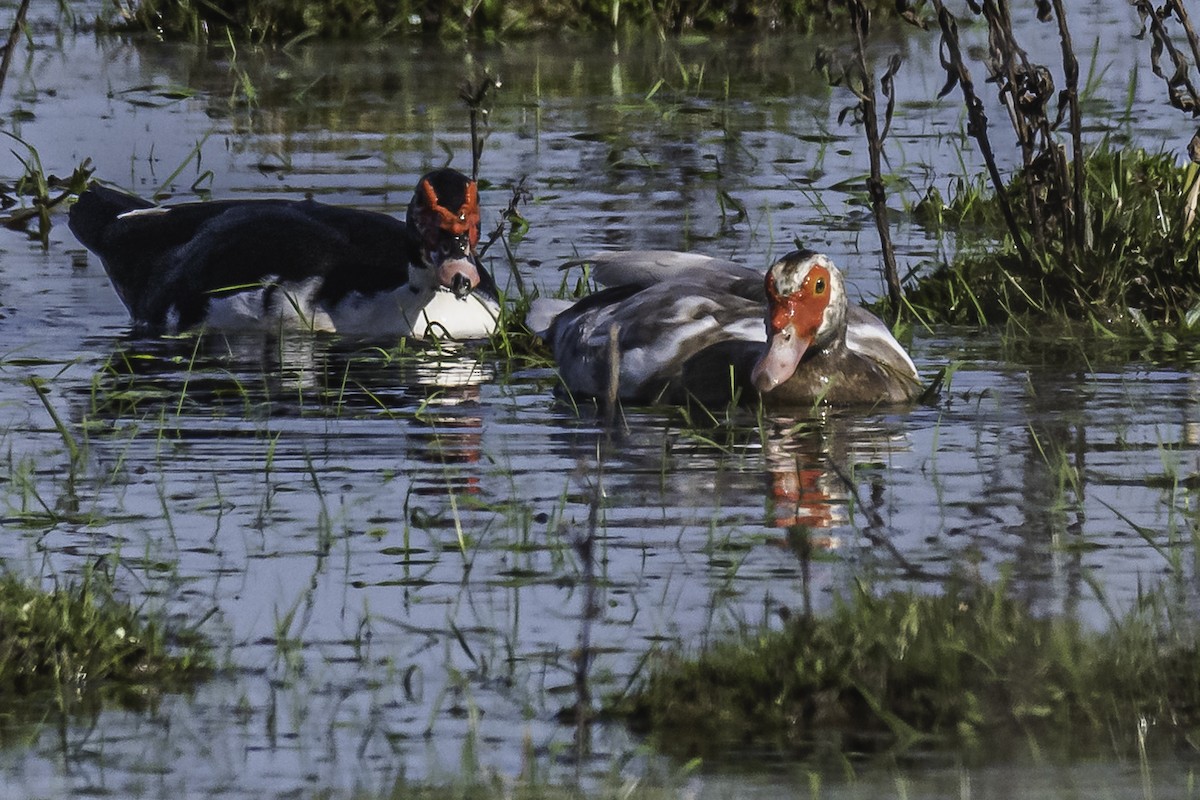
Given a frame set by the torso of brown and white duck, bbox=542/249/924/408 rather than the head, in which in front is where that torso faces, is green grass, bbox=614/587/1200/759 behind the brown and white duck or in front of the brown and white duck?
in front

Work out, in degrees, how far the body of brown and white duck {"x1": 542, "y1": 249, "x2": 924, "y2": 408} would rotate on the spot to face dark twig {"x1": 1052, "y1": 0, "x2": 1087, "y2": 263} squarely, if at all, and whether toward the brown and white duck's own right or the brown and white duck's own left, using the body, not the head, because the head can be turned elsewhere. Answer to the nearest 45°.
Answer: approximately 90° to the brown and white duck's own left

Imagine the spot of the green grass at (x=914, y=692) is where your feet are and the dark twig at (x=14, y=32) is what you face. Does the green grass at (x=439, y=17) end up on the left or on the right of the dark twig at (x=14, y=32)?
right

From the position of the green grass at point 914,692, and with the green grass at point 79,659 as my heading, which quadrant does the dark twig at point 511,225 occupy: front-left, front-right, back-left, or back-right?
front-right

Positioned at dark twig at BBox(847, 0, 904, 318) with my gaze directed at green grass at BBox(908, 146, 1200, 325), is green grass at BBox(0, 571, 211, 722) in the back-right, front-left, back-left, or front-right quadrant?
back-right

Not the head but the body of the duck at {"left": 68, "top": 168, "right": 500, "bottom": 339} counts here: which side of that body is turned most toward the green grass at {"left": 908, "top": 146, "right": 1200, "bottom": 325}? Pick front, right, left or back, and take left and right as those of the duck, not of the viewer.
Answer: front

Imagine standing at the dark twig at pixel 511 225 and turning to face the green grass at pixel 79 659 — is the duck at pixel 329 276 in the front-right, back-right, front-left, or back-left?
front-right

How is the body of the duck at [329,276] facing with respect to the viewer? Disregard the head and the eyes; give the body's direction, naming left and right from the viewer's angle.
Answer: facing to the right of the viewer

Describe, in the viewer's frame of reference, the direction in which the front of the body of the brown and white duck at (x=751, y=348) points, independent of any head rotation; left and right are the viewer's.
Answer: facing the viewer and to the right of the viewer

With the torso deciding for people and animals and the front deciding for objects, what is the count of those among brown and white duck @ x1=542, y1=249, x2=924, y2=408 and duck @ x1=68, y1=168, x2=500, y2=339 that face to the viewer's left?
0

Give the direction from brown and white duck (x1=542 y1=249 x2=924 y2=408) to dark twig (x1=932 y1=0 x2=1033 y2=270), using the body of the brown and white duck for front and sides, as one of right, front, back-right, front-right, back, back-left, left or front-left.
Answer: left

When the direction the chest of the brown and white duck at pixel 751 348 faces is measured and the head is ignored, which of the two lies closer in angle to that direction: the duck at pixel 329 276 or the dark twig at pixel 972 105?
the dark twig
